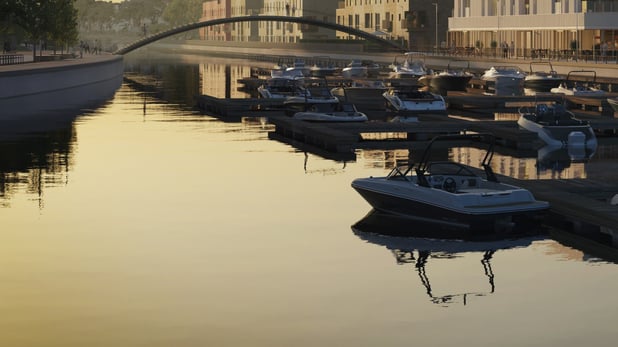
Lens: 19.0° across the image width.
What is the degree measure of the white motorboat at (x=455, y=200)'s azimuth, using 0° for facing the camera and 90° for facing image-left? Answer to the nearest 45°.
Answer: approximately 135°
